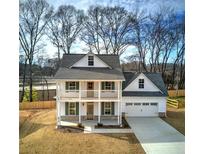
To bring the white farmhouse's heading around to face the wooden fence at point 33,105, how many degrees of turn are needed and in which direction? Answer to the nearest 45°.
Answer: approximately 45° to its right

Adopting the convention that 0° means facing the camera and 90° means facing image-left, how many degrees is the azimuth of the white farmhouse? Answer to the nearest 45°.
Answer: approximately 0°

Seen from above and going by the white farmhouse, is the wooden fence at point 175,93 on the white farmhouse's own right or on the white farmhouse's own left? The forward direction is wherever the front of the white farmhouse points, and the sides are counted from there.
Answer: on the white farmhouse's own left
